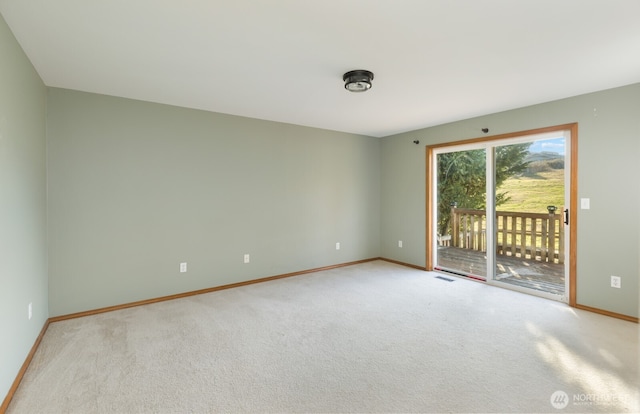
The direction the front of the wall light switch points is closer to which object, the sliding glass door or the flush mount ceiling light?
the flush mount ceiling light

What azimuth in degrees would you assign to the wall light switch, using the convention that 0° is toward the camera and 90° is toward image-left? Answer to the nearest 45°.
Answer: approximately 0°
